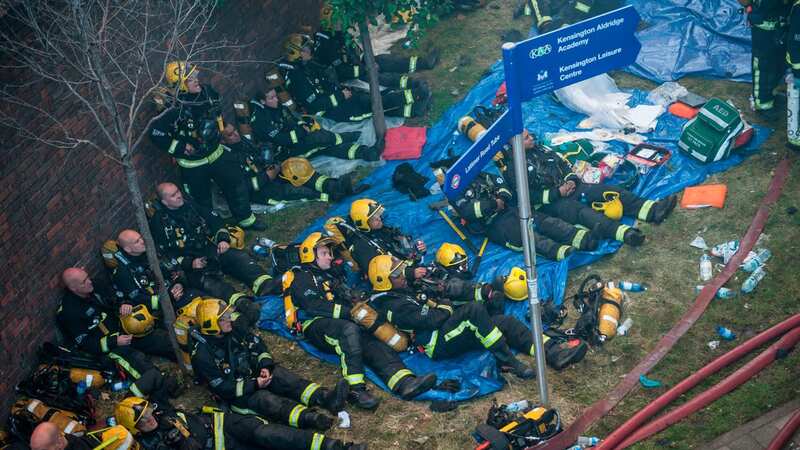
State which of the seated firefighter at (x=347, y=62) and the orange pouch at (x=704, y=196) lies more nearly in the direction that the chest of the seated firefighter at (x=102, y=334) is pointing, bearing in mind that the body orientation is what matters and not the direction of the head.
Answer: the orange pouch

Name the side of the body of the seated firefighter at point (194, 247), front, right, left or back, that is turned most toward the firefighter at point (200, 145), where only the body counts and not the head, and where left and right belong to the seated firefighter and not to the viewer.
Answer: left

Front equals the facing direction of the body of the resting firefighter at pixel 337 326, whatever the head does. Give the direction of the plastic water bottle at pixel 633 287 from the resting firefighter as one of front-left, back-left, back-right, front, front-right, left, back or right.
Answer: front-left

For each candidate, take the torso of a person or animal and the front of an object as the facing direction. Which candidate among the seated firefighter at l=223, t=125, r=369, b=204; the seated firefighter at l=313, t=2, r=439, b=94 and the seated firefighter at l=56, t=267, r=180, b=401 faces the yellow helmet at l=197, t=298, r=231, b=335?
the seated firefighter at l=56, t=267, r=180, b=401

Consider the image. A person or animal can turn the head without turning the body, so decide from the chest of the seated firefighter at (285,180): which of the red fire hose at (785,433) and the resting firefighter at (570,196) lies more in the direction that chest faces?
the resting firefighter

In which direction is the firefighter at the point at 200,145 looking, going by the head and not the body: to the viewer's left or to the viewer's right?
to the viewer's right

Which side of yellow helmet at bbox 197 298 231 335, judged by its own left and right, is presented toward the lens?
right

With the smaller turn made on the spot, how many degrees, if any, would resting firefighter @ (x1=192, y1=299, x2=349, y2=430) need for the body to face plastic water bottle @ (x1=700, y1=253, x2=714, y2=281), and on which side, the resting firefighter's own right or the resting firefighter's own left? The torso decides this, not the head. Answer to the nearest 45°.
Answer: approximately 45° to the resting firefighter's own left

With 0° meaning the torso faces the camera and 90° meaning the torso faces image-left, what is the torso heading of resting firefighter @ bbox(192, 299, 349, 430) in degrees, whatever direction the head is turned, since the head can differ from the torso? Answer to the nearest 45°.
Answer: approximately 315°

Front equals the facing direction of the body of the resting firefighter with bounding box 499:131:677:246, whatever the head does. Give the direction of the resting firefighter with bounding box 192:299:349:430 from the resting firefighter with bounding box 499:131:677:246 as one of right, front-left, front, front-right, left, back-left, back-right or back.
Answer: right

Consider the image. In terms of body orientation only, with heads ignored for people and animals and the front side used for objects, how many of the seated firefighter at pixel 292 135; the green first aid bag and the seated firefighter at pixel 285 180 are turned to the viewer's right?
2

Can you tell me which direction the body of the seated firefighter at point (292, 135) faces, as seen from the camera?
to the viewer's right

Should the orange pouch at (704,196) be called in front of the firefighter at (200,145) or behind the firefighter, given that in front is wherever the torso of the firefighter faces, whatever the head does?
in front

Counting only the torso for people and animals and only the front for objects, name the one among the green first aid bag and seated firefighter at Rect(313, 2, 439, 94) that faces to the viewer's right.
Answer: the seated firefighter
